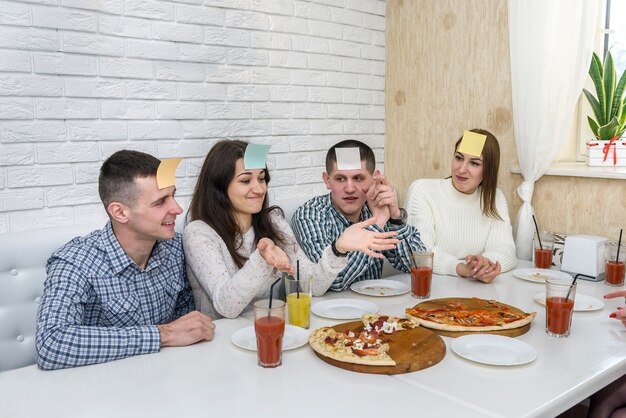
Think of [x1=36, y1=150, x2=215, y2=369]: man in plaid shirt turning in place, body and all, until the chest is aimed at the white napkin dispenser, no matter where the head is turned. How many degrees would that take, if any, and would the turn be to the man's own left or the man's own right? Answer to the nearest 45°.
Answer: approximately 45° to the man's own left

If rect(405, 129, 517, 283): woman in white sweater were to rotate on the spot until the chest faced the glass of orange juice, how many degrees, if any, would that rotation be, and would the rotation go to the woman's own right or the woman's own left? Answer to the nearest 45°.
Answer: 0° — they already face it

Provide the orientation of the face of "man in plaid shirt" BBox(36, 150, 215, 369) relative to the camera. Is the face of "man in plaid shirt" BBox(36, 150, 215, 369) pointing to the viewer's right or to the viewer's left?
to the viewer's right

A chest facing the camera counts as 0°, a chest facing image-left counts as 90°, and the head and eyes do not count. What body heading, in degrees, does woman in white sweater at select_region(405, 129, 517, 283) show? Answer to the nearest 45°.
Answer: approximately 0°
